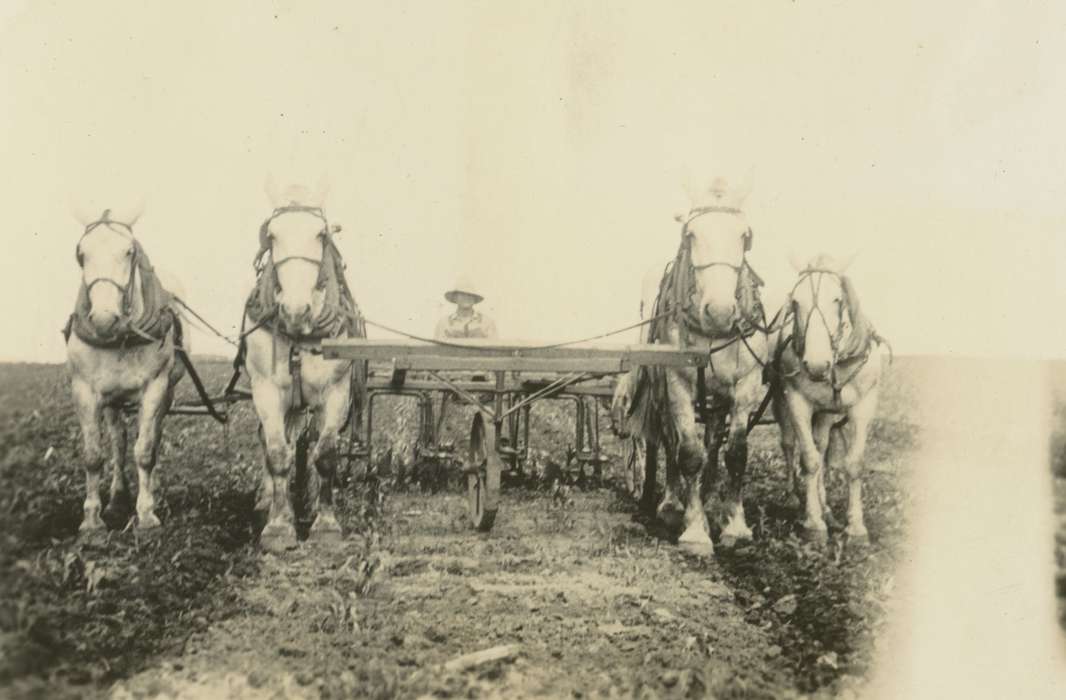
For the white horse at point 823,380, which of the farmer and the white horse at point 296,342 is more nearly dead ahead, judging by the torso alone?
the white horse

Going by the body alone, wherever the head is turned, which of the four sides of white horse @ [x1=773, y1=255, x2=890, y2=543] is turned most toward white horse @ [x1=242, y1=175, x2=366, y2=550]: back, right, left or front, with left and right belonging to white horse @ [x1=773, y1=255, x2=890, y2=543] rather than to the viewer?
right

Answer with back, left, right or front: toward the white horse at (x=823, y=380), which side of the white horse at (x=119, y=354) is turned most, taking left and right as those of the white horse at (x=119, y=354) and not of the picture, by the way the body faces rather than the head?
left

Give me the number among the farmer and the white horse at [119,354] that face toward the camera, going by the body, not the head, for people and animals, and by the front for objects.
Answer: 2

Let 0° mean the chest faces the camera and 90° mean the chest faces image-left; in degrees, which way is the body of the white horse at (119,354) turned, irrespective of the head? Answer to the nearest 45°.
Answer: approximately 0°

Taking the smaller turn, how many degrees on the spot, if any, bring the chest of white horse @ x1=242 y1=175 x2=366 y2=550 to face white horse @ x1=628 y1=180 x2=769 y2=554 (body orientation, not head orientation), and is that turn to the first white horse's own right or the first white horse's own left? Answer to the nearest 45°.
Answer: approximately 90° to the first white horse's own left

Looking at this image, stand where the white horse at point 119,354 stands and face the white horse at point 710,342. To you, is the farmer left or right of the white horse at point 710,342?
left
